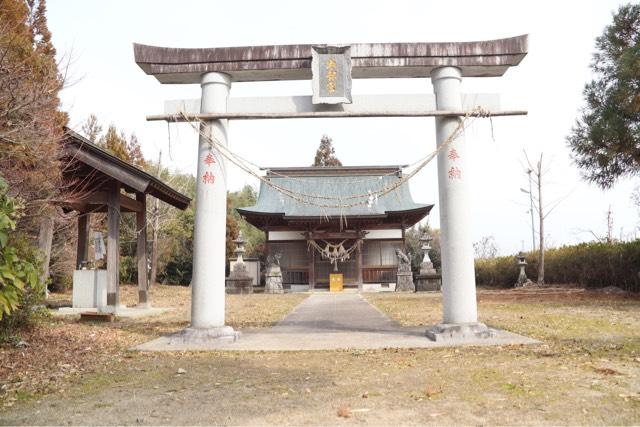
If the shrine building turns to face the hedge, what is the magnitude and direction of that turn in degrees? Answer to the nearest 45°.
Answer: approximately 45° to its left

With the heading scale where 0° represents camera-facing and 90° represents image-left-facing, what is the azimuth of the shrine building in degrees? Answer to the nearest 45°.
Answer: approximately 0°

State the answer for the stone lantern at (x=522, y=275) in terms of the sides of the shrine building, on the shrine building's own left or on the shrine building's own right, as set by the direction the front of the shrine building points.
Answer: on the shrine building's own left

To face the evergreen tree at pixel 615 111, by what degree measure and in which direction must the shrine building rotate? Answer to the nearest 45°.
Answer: approximately 45° to its left

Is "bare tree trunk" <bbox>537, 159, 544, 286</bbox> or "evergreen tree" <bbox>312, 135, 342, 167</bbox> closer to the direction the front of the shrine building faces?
the bare tree trunk

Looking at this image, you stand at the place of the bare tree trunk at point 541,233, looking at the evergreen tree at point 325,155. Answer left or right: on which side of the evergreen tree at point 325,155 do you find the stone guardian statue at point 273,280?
left

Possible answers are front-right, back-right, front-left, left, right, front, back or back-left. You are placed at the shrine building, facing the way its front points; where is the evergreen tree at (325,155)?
back

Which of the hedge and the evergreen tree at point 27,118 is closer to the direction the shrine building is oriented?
the evergreen tree

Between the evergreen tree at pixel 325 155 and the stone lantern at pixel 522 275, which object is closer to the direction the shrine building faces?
the stone lantern

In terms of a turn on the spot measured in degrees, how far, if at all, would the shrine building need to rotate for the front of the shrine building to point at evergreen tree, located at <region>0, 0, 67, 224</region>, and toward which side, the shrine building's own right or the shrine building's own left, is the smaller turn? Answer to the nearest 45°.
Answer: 0° — it already faces it

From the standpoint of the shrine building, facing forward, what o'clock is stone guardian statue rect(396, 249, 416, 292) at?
The stone guardian statue is roughly at 10 o'clock from the shrine building.
